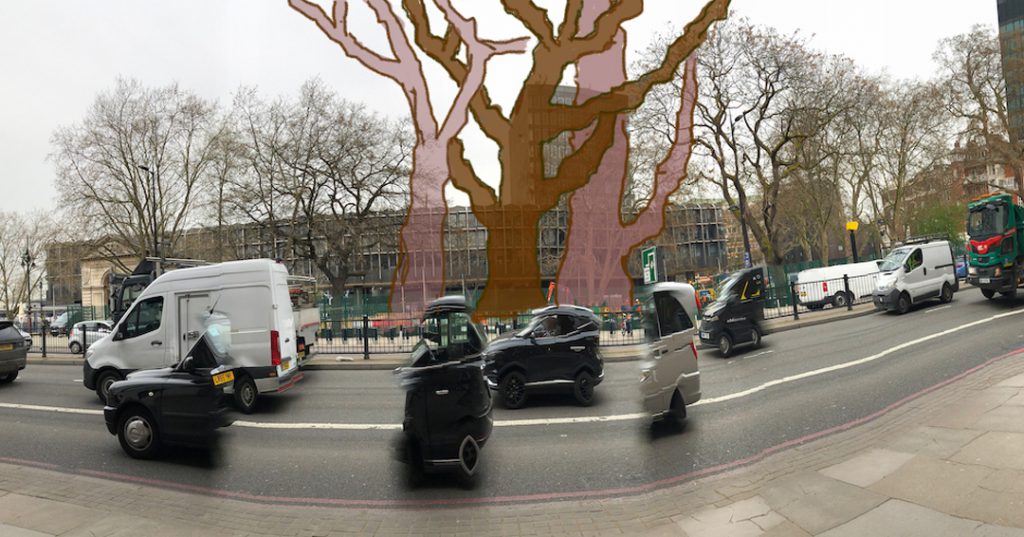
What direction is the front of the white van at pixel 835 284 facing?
to the viewer's right

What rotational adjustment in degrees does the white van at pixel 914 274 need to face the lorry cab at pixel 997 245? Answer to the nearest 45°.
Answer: approximately 180°

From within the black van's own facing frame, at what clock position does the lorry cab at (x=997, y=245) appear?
The lorry cab is roughly at 6 o'clock from the black van.

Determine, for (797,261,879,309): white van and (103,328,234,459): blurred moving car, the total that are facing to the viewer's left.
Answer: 1

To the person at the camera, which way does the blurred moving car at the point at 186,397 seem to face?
facing to the left of the viewer
